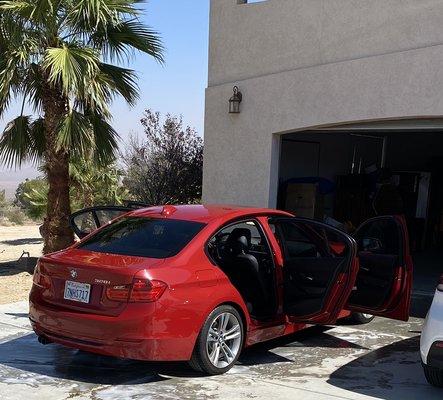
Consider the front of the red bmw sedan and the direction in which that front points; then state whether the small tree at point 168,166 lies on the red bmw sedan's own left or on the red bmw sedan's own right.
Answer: on the red bmw sedan's own left

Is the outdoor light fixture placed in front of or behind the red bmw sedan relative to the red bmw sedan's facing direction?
in front

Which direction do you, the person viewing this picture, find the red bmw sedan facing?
facing away from the viewer and to the right of the viewer

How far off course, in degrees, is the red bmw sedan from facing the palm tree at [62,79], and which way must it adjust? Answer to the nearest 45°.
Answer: approximately 90° to its left

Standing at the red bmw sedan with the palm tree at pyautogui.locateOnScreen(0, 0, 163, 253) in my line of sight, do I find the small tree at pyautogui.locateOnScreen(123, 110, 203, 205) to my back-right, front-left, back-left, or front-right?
front-right
